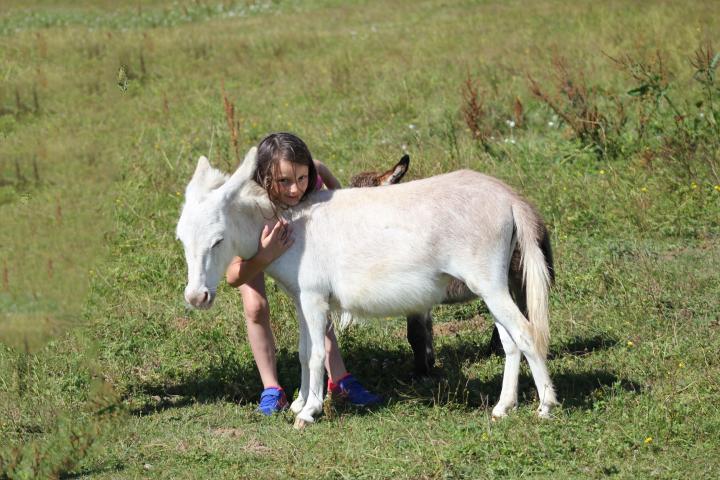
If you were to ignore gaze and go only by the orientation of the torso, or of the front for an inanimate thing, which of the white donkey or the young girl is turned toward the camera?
the young girl

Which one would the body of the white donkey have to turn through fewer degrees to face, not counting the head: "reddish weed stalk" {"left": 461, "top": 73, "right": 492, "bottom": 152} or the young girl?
the young girl

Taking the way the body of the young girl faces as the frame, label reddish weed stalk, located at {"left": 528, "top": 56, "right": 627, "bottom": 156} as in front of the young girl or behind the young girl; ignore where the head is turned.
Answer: behind

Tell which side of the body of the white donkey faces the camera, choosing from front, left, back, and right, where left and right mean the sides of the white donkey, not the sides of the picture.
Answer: left

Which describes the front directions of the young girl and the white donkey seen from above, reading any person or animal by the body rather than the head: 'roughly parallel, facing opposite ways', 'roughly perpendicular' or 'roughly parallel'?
roughly perpendicular

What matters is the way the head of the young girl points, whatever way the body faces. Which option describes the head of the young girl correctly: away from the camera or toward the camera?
toward the camera

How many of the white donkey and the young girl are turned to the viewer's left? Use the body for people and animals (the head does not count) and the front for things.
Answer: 1

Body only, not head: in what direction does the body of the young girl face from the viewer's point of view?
toward the camera
